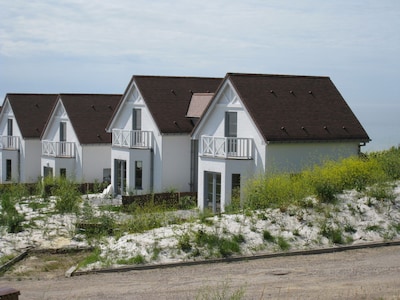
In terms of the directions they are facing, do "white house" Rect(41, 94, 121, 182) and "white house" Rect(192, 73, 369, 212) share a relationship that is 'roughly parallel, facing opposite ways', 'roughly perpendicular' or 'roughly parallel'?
roughly parallel

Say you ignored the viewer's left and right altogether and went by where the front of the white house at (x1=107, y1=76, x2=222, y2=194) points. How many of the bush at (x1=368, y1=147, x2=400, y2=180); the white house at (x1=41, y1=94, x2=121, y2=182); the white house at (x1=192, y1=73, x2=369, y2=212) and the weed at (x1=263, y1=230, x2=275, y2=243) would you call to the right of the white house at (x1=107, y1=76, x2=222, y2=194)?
1

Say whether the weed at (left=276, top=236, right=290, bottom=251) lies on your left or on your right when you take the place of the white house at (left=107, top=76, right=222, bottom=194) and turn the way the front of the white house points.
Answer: on your left

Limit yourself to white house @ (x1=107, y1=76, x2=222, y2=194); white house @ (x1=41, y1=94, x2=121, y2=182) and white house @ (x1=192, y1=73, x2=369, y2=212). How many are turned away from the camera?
0

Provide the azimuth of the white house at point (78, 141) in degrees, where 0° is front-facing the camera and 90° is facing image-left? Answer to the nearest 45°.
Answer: approximately 45°

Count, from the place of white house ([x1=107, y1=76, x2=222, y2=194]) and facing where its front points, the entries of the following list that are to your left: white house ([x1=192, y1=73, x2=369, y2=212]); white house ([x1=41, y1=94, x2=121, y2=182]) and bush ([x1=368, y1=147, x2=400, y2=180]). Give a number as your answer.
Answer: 2

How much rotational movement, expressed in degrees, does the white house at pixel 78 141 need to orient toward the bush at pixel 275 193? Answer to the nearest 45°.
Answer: approximately 45° to its left

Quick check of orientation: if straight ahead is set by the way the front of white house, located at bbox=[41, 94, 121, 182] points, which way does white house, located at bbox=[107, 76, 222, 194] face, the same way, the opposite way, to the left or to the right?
the same way

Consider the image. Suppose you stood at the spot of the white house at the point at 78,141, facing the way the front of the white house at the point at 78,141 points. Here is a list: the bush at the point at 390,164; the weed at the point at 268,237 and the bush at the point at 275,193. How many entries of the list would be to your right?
0

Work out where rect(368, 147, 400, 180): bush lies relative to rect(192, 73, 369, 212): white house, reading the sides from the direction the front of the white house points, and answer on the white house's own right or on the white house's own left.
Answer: on the white house's own left

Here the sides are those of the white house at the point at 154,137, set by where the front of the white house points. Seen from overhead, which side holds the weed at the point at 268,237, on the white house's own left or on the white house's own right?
on the white house's own left

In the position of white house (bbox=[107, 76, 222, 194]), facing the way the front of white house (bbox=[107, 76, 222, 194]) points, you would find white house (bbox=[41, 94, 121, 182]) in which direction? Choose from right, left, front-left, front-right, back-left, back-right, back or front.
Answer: right

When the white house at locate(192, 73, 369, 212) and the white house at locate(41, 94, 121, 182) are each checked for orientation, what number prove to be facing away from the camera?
0

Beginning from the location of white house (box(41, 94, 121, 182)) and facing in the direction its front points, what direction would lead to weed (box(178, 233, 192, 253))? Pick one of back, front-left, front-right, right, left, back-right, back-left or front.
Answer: front-left

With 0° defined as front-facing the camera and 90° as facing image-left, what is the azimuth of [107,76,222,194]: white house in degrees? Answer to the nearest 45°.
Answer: approximately 45°

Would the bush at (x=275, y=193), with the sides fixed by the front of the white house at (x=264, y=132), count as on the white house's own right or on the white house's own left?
on the white house's own left

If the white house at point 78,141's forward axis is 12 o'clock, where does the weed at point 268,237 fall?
The weed is roughly at 10 o'clock from the white house.
